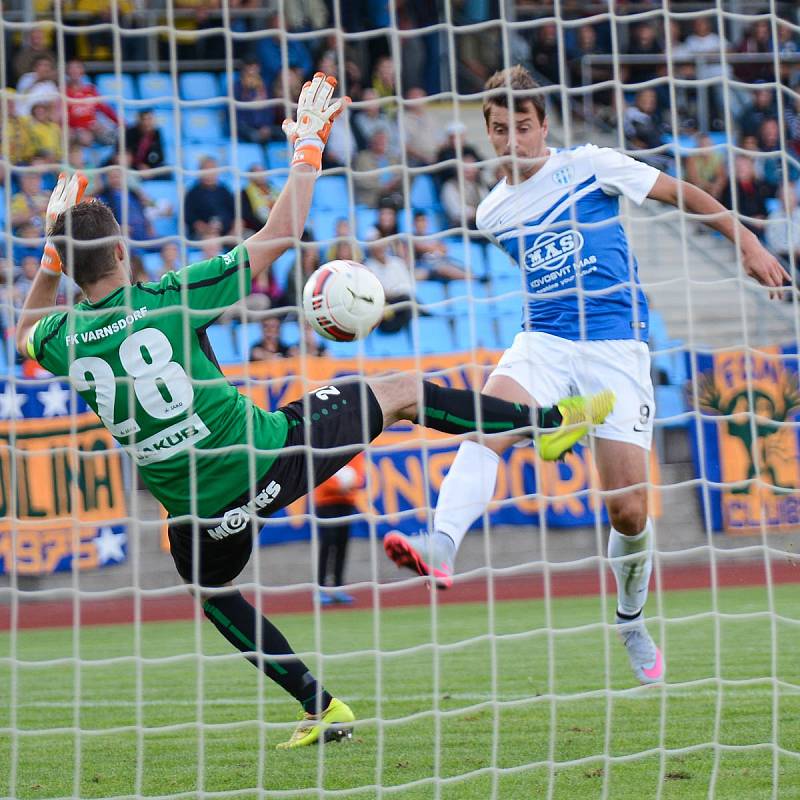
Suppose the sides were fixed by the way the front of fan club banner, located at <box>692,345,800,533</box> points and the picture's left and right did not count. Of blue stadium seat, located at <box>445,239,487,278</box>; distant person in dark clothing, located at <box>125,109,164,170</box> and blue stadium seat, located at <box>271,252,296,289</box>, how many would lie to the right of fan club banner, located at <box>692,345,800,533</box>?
3
